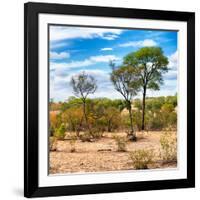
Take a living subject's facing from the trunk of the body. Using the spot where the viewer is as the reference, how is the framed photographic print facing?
facing the viewer and to the right of the viewer
